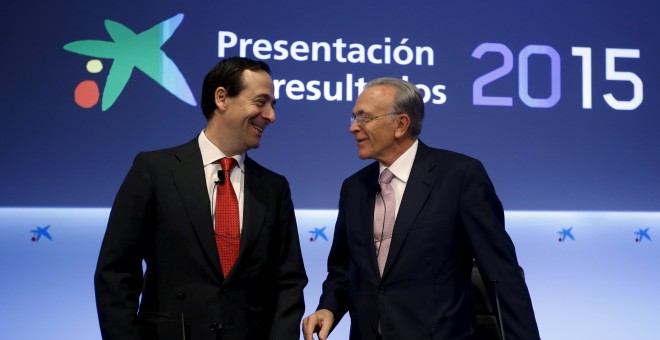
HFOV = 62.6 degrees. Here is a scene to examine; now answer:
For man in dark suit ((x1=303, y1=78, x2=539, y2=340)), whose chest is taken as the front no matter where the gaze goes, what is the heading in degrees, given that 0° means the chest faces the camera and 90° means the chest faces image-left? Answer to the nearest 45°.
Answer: approximately 45°

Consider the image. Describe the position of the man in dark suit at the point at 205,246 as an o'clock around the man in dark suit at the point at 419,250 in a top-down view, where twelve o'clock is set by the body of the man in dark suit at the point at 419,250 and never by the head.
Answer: the man in dark suit at the point at 205,246 is roughly at 1 o'clock from the man in dark suit at the point at 419,250.
